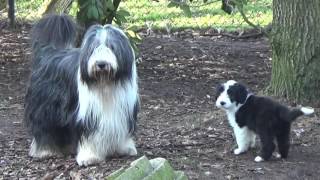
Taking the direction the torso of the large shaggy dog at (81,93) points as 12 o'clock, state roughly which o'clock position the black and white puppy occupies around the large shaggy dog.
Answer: The black and white puppy is roughly at 11 o'clock from the large shaggy dog.

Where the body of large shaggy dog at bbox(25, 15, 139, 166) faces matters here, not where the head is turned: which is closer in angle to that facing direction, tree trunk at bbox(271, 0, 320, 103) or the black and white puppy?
the black and white puppy

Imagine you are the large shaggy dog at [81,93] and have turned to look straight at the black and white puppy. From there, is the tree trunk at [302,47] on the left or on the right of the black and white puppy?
left

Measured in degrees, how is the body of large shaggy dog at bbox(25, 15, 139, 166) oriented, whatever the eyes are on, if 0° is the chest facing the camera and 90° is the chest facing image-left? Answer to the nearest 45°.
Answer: approximately 315°

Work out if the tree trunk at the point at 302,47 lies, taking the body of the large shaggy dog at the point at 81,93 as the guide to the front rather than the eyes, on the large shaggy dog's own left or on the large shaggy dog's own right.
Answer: on the large shaggy dog's own left
